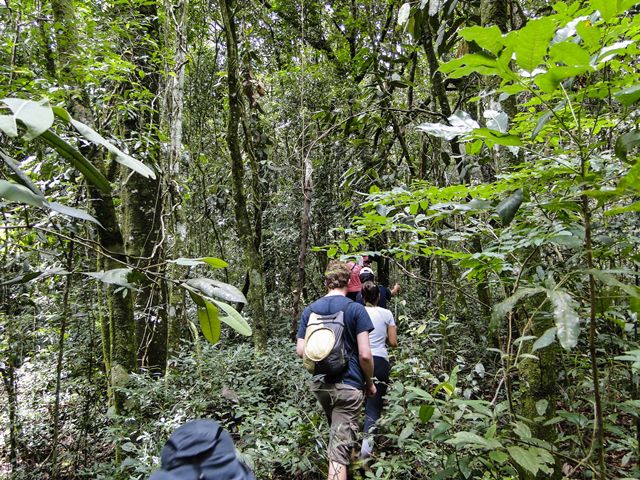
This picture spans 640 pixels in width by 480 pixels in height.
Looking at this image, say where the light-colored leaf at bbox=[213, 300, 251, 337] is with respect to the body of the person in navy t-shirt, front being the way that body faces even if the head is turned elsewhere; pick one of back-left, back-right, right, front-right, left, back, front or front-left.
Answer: back

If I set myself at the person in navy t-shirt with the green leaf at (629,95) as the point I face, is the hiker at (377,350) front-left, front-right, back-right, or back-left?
back-left

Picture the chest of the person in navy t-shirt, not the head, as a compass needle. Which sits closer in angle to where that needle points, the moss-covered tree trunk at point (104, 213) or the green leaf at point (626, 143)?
the moss-covered tree trunk

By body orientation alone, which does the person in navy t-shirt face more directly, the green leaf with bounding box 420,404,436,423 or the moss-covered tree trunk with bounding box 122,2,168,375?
the moss-covered tree trunk

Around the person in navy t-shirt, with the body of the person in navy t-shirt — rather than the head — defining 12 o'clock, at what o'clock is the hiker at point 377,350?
The hiker is roughly at 1 o'clock from the person in navy t-shirt.

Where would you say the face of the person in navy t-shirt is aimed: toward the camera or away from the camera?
away from the camera

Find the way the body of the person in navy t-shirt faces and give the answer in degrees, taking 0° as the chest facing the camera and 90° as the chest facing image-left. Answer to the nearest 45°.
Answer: approximately 180°

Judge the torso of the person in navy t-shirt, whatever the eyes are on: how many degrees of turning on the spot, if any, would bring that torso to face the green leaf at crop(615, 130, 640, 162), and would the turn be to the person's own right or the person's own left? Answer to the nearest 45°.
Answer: approximately 180°
